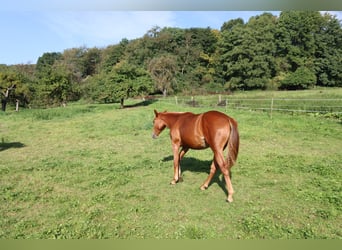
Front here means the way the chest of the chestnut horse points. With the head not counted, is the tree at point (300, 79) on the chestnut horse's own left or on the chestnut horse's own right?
on the chestnut horse's own right

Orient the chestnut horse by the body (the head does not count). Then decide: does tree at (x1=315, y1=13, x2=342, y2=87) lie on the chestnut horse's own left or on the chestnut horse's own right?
on the chestnut horse's own right

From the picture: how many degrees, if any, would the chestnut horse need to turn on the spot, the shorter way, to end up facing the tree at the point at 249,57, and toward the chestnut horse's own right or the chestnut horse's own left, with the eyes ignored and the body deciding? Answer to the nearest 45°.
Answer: approximately 45° to the chestnut horse's own right

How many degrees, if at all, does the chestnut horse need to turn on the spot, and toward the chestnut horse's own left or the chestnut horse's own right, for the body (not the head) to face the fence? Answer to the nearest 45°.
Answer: approximately 90° to the chestnut horse's own right

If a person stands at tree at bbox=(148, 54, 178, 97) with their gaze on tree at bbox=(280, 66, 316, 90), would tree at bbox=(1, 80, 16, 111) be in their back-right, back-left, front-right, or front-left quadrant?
back-right

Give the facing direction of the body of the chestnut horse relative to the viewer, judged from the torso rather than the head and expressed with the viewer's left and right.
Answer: facing away from the viewer and to the left of the viewer

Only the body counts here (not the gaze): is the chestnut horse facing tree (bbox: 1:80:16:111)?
yes

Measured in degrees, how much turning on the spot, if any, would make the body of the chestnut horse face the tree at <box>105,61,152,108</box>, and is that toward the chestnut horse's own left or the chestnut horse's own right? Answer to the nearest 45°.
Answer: approximately 45° to the chestnut horse's own right
